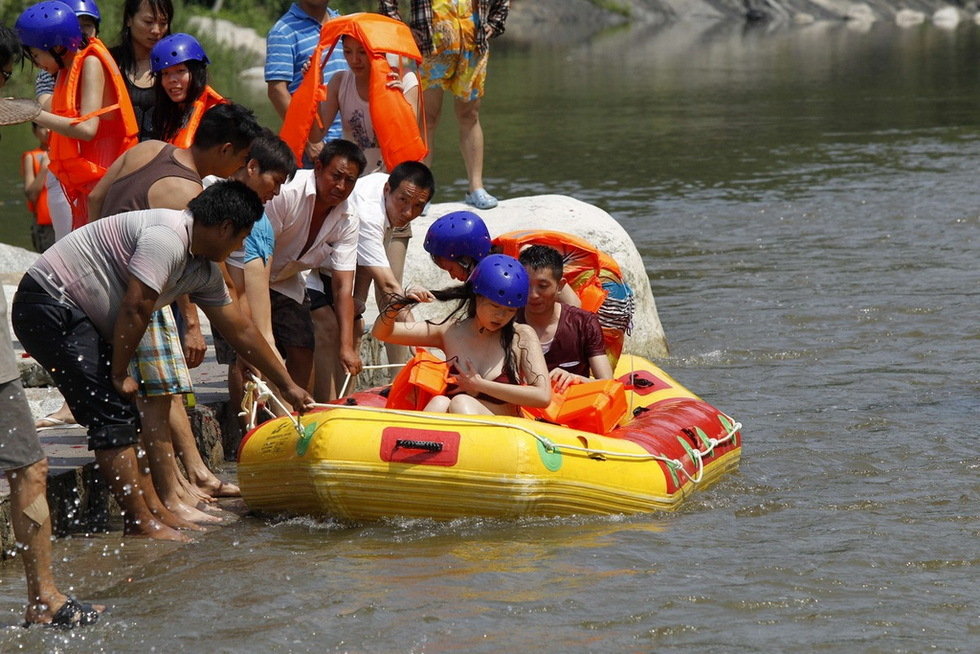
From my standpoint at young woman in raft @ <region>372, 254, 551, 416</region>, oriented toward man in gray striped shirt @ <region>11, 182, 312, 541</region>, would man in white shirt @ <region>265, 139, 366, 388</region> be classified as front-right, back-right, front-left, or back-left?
front-right

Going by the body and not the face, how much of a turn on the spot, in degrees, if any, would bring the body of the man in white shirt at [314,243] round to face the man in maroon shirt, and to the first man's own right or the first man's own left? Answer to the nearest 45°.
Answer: approximately 45° to the first man's own left

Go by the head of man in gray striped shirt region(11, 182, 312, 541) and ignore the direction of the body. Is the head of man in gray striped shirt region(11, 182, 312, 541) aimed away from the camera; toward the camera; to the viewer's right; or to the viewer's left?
to the viewer's right

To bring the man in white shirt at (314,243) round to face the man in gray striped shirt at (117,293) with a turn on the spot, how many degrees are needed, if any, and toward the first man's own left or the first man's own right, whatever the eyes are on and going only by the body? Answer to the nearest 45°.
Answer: approximately 90° to the first man's own right

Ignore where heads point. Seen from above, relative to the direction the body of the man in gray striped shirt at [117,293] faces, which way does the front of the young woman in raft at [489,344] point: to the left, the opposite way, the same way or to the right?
to the right

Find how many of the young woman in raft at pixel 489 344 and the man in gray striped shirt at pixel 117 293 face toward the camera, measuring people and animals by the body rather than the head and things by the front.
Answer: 1

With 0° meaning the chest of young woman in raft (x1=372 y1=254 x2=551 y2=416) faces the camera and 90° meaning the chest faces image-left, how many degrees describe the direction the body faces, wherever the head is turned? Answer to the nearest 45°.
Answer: approximately 0°

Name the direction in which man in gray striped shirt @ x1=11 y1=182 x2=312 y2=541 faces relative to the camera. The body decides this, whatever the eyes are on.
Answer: to the viewer's right

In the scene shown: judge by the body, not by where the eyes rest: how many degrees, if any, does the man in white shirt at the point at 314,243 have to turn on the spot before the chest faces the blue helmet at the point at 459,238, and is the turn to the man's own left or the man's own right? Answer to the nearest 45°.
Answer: approximately 45° to the man's own left

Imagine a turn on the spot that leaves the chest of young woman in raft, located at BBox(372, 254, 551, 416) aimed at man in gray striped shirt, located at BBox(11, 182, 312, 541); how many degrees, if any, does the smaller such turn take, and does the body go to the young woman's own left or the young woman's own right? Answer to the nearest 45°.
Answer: approximately 45° to the young woman's own right

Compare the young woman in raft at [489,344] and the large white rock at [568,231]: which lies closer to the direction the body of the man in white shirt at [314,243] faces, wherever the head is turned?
the young woman in raft

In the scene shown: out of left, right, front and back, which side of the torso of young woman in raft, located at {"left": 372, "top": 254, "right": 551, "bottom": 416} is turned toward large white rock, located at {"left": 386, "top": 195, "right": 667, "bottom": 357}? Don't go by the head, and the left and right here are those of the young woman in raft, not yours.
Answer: back

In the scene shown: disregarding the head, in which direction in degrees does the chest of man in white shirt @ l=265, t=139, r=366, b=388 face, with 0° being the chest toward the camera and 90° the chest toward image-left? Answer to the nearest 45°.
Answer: approximately 315°

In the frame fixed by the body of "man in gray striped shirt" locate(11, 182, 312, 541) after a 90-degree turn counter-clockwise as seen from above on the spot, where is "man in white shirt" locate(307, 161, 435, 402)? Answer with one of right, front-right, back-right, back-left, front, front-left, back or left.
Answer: front-right
